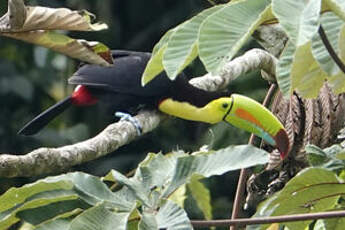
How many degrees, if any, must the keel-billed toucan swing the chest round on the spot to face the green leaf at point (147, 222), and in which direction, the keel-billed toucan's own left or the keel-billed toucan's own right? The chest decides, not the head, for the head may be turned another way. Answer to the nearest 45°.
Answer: approximately 90° to the keel-billed toucan's own right

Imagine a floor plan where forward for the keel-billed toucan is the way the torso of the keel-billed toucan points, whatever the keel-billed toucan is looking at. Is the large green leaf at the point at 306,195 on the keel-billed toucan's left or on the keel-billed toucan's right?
on the keel-billed toucan's right

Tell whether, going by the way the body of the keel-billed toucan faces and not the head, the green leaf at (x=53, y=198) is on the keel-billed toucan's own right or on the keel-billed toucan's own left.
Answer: on the keel-billed toucan's own right

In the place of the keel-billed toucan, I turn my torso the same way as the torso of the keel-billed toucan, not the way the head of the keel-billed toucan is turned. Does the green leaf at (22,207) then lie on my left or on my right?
on my right

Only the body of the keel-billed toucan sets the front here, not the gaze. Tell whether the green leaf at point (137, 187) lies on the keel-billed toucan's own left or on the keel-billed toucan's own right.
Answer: on the keel-billed toucan's own right

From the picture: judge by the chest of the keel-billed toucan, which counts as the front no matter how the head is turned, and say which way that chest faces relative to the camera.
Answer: to the viewer's right
